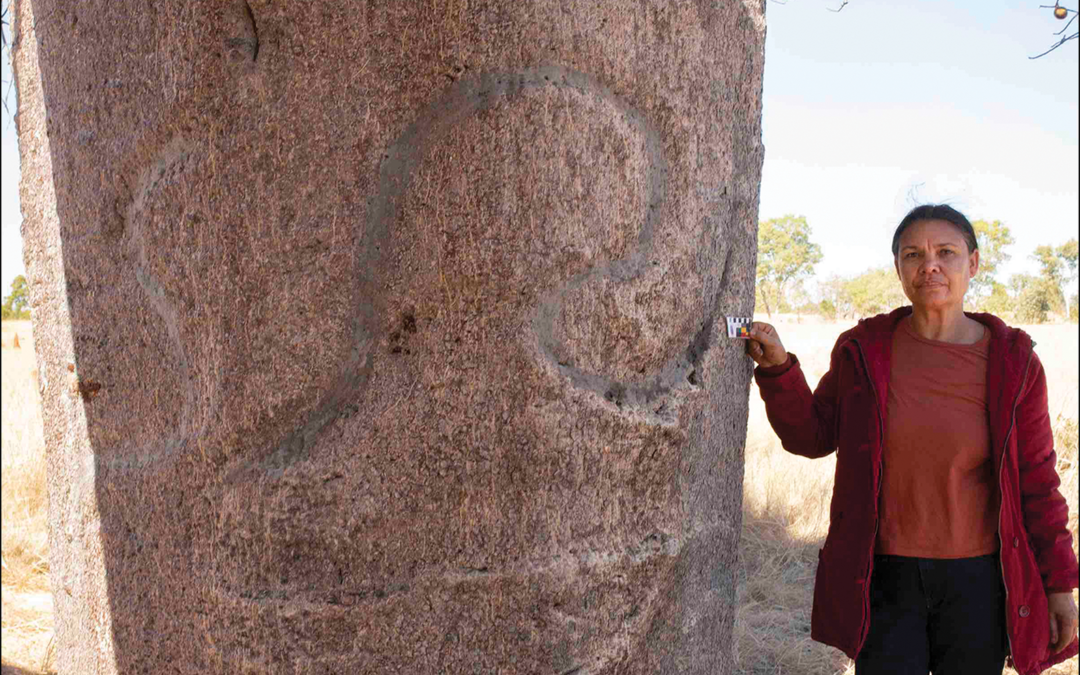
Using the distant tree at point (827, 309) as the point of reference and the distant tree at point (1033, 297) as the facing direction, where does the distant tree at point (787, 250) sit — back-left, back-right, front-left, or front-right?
back-right

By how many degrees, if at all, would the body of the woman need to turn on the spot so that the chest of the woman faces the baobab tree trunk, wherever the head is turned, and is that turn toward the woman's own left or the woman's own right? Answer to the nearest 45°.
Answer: approximately 45° to the woman's own right

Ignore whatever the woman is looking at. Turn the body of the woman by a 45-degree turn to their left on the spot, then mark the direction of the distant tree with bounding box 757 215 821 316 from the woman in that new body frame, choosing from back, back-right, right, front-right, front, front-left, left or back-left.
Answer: back-left

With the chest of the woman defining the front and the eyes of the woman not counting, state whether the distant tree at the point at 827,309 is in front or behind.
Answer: behind

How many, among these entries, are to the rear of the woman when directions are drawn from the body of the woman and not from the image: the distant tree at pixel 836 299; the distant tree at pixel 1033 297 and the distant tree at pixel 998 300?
3

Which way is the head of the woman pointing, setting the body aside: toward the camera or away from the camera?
toward the camera

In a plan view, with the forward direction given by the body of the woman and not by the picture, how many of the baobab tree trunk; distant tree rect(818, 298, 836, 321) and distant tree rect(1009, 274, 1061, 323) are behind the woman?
2

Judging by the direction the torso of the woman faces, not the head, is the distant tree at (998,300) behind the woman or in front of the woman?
behind

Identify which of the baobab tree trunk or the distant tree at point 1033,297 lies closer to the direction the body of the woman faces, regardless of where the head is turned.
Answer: the baobab tree trunk

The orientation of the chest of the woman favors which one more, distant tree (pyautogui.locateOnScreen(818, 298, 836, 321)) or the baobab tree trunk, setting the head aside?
the baobab tree trunk

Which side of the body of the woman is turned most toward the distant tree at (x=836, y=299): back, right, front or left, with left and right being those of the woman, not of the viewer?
back

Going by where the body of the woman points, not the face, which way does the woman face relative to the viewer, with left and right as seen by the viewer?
facing the viewer

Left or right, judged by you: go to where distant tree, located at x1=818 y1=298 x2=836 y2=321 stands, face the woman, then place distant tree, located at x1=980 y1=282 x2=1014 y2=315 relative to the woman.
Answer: left

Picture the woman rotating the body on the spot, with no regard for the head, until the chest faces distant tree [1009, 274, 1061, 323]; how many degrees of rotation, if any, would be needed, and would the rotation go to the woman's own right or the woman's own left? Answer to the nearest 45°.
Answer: approximately 180°
